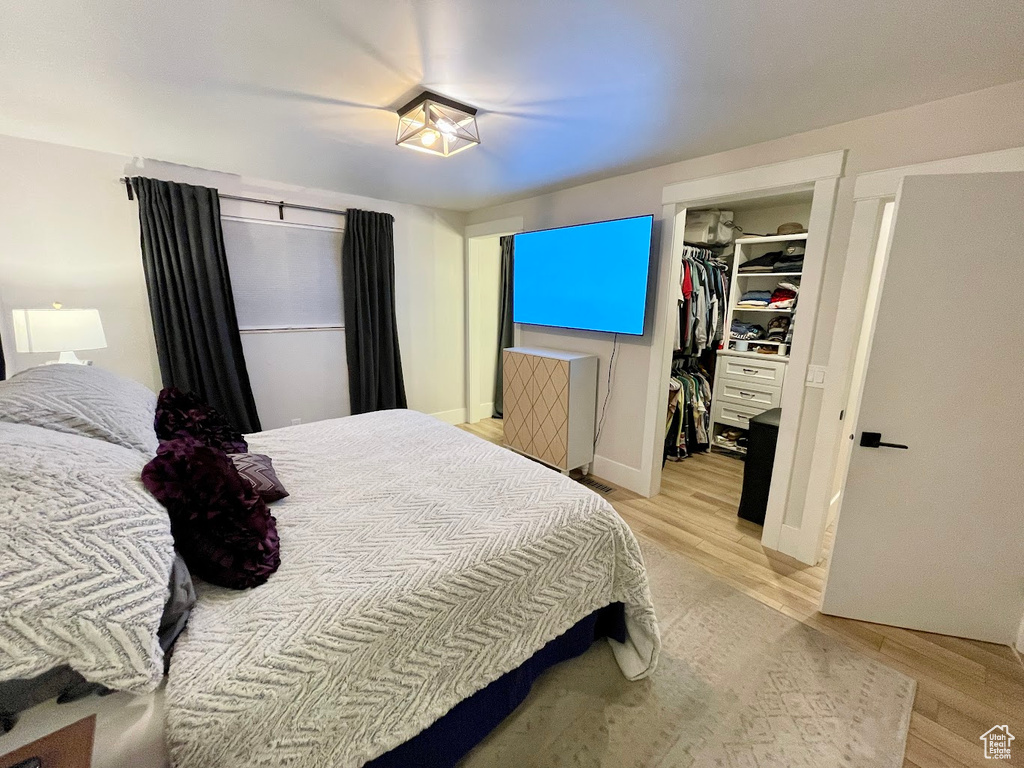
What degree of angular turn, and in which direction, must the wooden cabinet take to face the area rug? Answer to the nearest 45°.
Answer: approximately 45° to its left

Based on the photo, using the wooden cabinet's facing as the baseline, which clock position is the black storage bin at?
The black storage bin is roughly at 8 o'clock from the wooden cabinet.

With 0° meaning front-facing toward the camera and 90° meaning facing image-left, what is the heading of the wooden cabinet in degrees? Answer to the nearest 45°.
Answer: approximately 45°

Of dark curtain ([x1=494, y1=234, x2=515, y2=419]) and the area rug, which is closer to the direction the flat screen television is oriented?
the area rug

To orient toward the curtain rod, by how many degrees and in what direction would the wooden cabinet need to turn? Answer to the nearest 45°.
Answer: approximately 45° to its right

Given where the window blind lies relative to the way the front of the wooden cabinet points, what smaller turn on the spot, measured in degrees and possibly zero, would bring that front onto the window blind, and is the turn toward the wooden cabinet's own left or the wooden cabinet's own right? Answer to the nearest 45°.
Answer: approximately 45° to the wooden cabinet's own right

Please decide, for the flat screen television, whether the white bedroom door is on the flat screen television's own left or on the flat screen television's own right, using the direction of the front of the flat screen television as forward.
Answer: on the flat screen television's own left

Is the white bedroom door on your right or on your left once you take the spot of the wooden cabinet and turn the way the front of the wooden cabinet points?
on your left

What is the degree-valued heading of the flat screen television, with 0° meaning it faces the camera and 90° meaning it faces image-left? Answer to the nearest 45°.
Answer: approximately 45°

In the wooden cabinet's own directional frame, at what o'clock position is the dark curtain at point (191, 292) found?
The dark curtain is roughly at 1 o'clock from the wooden cabinet.

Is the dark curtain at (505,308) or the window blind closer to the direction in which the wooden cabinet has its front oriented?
the window blind

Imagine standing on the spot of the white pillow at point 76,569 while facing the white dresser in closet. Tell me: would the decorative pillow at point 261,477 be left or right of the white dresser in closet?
left
